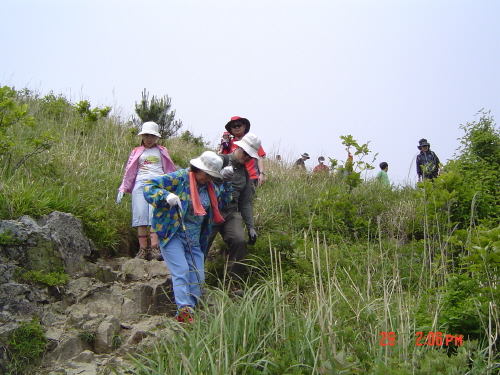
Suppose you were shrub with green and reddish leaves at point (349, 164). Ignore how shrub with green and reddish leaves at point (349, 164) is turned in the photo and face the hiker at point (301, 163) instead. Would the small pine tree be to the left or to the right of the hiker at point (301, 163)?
left

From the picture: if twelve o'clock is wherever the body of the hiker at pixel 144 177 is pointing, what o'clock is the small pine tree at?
The small pine tree is roughly at 6 o'clock from the hiker.

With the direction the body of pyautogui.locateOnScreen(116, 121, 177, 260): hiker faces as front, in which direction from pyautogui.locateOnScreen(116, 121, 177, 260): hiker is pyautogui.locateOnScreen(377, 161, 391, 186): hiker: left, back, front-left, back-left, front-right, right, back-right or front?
back-left

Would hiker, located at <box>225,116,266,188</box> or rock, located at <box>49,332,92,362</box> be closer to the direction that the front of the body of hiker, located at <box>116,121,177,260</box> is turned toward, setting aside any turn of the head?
the rock

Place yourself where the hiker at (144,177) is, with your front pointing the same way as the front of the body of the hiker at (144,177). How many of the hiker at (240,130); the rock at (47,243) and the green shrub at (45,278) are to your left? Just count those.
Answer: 1

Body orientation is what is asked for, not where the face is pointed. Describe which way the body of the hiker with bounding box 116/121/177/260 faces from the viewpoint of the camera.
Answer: toward the camera

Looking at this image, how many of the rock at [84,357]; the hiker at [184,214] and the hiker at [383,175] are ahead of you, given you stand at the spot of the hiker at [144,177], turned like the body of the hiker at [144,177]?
2

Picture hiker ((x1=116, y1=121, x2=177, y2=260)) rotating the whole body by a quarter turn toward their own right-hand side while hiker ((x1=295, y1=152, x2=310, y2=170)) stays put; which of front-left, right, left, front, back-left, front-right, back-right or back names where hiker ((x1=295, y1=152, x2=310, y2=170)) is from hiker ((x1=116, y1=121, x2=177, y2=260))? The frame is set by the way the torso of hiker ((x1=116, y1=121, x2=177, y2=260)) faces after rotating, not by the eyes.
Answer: back-right

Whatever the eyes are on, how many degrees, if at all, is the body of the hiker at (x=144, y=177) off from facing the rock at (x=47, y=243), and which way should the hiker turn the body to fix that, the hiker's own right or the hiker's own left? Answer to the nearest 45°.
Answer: approximately 45° to the hiker's own right

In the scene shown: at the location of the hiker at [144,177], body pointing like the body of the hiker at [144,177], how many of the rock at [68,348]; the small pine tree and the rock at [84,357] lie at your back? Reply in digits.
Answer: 1

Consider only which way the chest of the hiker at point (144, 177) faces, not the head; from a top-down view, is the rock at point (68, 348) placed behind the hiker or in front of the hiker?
in front

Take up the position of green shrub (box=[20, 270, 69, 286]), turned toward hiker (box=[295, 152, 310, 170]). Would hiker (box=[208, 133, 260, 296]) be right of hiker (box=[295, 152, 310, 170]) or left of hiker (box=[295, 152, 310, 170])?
right

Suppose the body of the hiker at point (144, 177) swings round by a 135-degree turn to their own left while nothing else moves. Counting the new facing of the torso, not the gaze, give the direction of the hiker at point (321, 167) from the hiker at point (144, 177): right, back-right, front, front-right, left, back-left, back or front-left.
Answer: front

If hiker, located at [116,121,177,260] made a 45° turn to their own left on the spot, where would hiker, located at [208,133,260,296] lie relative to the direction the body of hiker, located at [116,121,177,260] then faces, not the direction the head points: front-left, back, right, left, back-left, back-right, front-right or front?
front

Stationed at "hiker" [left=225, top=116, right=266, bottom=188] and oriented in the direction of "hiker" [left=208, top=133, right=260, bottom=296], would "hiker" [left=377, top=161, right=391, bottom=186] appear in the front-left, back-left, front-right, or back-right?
back-left

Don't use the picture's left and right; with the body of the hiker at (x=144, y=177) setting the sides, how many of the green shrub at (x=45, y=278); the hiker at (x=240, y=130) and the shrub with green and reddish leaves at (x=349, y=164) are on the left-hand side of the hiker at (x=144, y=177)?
2

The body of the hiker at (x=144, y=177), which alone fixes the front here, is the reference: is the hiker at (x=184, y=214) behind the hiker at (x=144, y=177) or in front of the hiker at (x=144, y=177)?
in front
